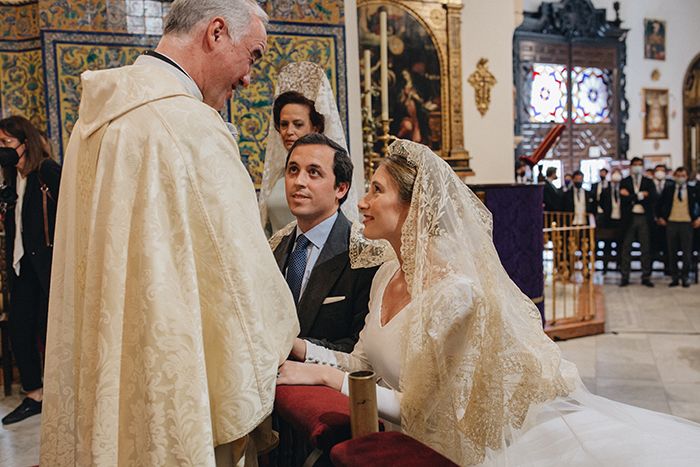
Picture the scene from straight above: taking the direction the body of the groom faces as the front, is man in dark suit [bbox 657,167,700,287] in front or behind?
behind

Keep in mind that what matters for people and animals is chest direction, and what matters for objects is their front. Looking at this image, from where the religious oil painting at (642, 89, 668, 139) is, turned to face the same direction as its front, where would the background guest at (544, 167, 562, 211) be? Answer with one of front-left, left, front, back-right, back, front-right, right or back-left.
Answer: front

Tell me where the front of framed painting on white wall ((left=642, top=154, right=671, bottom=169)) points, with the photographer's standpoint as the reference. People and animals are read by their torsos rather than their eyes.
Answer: facing the viewer

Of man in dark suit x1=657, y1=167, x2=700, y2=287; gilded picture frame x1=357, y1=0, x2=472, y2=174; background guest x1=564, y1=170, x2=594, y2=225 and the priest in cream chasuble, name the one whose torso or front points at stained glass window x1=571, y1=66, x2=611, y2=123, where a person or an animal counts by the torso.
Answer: the priest in cream chasuble

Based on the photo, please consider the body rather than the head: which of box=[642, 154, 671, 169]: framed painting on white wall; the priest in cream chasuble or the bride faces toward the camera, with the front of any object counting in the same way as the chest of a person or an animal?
the framed painting on white wall

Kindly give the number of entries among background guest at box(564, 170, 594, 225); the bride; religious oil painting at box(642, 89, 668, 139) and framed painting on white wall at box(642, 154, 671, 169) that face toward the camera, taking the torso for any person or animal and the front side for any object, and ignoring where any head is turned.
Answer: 3

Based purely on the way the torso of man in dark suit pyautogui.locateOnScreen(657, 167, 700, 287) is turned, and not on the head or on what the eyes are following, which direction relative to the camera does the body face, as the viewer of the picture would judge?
toward the camera

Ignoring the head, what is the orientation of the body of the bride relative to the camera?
to the viewer's left

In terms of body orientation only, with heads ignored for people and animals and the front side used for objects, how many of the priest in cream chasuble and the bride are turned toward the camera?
0

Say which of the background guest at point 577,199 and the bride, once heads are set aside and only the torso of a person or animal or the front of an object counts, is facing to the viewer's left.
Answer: the bride

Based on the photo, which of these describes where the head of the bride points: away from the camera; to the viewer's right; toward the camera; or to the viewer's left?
to the viewer's left

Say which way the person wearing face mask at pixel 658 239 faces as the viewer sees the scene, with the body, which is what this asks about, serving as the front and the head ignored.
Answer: toward the camera

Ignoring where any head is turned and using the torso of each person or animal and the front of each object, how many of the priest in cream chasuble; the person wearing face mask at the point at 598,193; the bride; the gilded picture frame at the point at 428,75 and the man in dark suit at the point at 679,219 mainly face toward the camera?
3

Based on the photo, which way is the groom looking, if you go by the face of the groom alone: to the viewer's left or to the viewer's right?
to the viewer's left

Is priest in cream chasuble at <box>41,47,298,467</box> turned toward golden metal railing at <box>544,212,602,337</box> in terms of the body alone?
yes

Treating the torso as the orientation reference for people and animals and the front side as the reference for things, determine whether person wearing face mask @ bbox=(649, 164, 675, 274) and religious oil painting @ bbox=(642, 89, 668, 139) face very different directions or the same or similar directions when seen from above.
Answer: same or similar directions
